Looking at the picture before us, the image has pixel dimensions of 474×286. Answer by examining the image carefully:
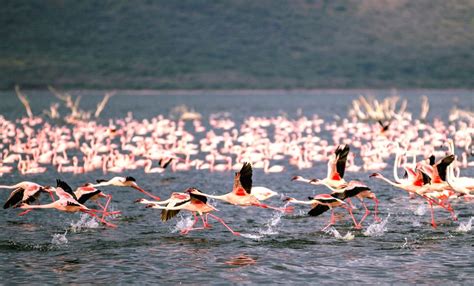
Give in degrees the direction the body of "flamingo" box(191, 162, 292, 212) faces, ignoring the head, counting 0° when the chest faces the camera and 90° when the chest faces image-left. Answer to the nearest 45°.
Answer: approximately 90°

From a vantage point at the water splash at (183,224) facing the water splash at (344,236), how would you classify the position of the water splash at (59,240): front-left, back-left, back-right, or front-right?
back-right

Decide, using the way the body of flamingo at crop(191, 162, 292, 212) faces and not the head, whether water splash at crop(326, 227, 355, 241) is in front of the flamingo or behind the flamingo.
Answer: behind

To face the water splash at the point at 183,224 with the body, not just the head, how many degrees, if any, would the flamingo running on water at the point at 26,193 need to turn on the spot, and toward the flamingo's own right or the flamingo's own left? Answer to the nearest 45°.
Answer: approximately 180°

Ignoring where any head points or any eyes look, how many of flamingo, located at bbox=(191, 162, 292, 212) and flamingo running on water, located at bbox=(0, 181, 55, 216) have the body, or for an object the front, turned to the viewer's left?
2

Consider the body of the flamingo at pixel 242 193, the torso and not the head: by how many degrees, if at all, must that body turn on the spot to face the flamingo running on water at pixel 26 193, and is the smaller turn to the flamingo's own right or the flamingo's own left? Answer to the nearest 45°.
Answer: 0° — it already faces it

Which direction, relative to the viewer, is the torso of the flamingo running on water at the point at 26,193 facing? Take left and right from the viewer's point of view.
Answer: facing to the left of the viewer

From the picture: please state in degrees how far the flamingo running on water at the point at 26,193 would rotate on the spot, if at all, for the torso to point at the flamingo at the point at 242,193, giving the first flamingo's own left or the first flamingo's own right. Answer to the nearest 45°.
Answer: approximately 135° to the first flamingo's own left
